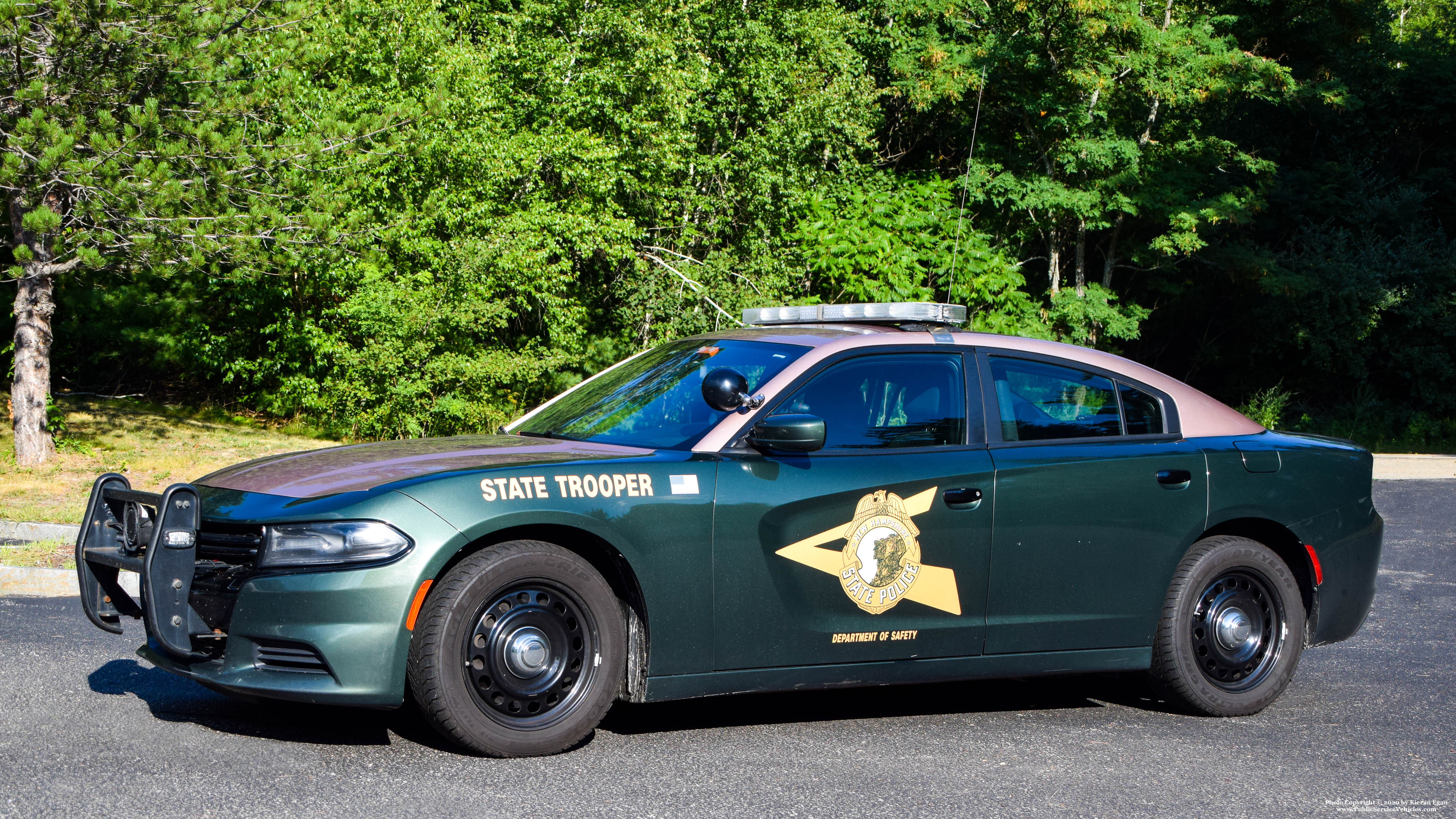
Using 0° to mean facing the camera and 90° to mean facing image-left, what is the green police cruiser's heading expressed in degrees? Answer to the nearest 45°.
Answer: approximately 45°

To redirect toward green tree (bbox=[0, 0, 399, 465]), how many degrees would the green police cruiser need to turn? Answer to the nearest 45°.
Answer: approximately 90° to its right

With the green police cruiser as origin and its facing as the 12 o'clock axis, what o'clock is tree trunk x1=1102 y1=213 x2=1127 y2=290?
The tree trunk is roughly at 5 o'clock from the green police cruiser.

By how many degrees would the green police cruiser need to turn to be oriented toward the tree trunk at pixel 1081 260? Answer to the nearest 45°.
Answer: approximately 135° to its right

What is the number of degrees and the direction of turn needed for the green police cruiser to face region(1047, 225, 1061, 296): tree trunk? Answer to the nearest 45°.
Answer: approximately 135° to its right
